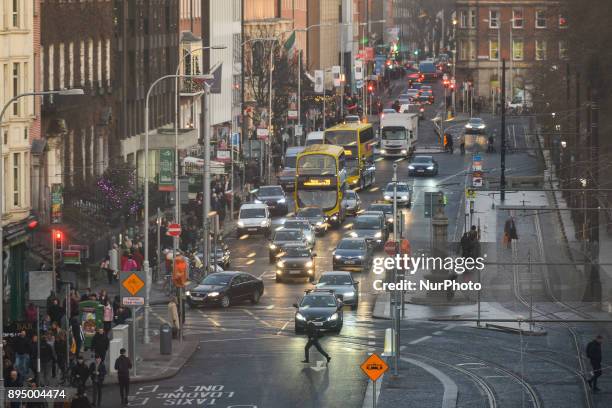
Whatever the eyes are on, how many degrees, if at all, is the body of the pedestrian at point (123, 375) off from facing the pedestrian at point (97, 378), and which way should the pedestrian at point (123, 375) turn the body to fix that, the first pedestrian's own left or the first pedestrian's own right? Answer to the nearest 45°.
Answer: approximately 90° to the first pedestrian's own left

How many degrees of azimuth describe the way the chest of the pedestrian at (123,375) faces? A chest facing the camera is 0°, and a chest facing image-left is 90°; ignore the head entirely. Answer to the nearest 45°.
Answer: approximately 180°

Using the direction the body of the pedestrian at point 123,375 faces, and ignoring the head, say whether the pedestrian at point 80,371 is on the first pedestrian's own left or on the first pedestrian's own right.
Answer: on the first pedestrian's own left

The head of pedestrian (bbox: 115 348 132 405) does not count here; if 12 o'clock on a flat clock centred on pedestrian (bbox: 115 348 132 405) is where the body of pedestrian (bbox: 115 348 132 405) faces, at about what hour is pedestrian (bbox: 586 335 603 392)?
pedestrian (bbox: 586 335 603 392) is roughly at 3 o'clock from pedestrian (bbox: 115 348 132 405).
